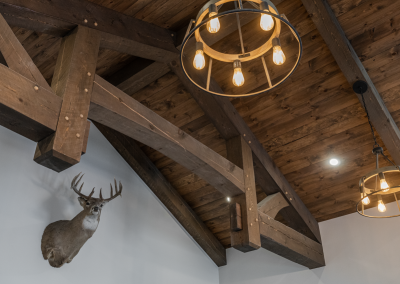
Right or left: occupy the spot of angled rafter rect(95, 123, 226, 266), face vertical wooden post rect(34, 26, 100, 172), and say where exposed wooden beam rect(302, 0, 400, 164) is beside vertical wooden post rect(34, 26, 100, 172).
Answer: left

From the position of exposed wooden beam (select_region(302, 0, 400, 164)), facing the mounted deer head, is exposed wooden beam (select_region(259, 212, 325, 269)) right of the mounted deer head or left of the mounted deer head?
right

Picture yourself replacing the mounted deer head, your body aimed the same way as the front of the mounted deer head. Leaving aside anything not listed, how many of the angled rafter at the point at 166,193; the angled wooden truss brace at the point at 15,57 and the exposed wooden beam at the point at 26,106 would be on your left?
1

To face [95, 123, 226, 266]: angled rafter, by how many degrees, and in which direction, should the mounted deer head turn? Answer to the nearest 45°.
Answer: approximately 90° to its left

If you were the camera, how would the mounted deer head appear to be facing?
facing the viewer and to the right of the viewer

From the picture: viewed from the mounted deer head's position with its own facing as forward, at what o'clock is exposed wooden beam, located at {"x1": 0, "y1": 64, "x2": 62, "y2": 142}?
The exposed wooden beam is roughly at 2 o'clock from the mounted deer head.

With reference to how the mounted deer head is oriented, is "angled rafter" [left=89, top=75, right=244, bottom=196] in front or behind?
in front

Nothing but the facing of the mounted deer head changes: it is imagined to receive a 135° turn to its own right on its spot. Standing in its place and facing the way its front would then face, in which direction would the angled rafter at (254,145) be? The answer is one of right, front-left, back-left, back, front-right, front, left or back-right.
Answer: back
